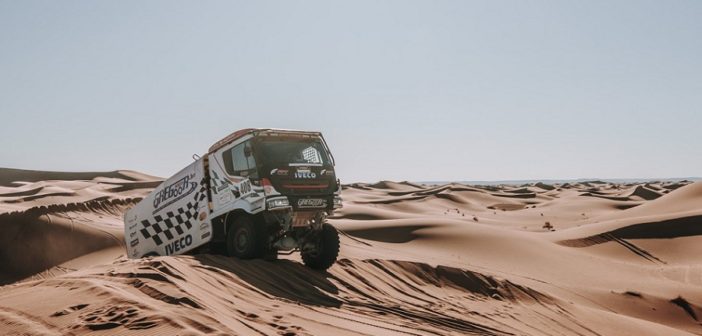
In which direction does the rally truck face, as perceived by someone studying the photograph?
facing the viewer and to the right of the viewer
